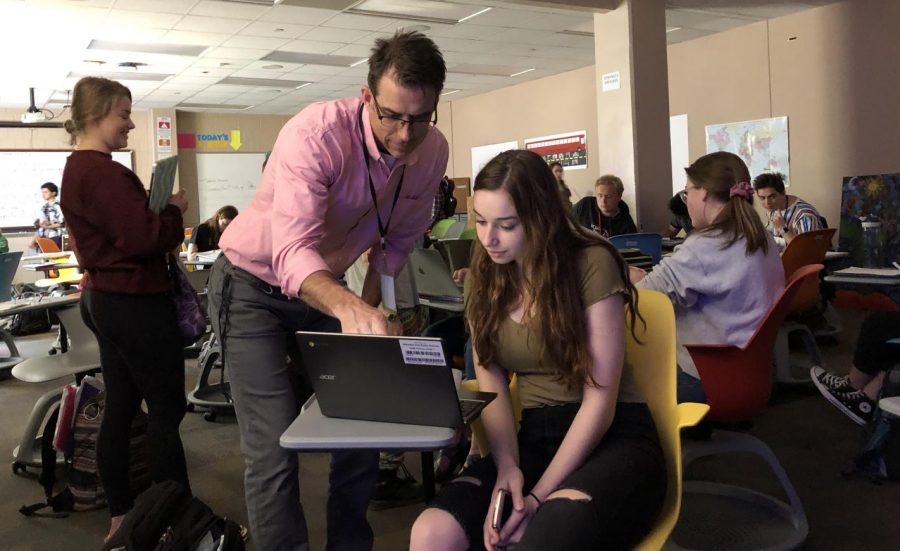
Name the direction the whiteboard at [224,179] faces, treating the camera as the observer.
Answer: facing the viewer

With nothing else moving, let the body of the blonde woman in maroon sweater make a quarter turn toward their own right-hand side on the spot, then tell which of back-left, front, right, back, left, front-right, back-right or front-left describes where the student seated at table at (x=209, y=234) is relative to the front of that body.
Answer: back

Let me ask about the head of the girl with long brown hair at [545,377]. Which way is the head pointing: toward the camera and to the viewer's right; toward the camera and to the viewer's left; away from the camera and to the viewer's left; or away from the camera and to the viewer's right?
toward the camera and to the viewer's left

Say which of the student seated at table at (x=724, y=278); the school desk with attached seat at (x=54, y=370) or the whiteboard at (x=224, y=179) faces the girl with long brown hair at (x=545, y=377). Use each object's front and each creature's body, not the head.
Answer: the whiteboard

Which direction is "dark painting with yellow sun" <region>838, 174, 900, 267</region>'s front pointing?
toward the camera

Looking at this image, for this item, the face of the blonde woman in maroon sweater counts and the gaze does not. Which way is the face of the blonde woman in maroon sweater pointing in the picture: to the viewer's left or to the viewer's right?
to the viewer's right

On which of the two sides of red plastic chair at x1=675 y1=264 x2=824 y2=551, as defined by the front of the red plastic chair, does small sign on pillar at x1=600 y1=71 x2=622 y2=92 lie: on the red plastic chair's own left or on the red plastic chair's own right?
on the red plastic chair's own right

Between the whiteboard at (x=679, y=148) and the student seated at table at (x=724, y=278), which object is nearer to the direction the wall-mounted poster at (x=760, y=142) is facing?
the student seated at table

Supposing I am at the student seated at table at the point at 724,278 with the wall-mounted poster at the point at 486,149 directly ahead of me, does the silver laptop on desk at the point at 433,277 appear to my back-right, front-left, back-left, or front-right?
front-left

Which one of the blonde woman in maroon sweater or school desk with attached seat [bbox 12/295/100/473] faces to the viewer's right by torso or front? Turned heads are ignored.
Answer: the blonde woman in maroon sweater

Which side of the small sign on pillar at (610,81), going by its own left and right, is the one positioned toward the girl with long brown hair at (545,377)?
front
